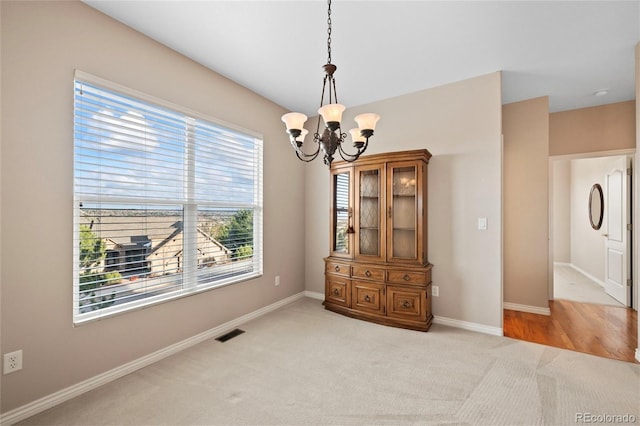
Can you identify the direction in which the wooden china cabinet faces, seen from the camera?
facing the viewer and to the left of the viewer

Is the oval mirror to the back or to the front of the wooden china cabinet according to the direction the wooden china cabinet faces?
to the back

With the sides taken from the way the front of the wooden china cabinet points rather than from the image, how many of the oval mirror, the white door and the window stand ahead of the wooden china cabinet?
1

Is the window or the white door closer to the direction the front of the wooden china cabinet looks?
the window

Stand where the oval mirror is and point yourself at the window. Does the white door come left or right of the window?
left

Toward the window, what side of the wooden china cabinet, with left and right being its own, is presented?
front

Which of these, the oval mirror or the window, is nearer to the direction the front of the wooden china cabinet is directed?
the window
